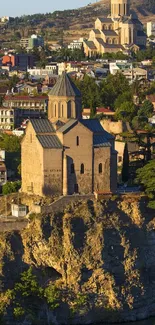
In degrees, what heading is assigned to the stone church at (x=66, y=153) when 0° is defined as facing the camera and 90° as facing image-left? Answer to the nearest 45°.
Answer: approximately 45°

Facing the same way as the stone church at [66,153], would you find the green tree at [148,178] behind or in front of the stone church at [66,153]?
behind
